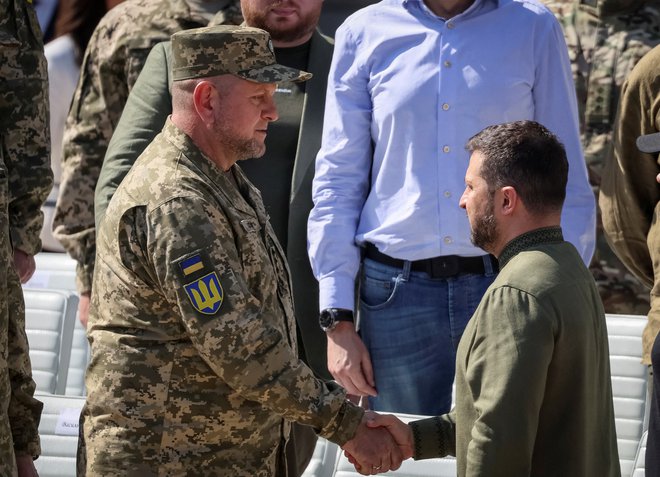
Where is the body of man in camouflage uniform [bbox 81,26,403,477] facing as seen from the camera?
to the viewer's right

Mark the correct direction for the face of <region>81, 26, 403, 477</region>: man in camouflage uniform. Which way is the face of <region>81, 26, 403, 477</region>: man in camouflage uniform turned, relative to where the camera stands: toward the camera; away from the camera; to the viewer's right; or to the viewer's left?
to the viewer's right

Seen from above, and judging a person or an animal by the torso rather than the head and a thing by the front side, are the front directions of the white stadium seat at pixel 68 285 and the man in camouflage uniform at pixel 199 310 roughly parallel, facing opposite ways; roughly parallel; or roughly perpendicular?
roughly perpendicular

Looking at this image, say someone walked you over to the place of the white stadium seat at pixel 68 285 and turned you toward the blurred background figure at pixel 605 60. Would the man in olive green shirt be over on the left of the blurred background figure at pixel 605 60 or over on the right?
right

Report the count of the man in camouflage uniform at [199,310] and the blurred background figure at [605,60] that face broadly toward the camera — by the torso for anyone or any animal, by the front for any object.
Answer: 1
